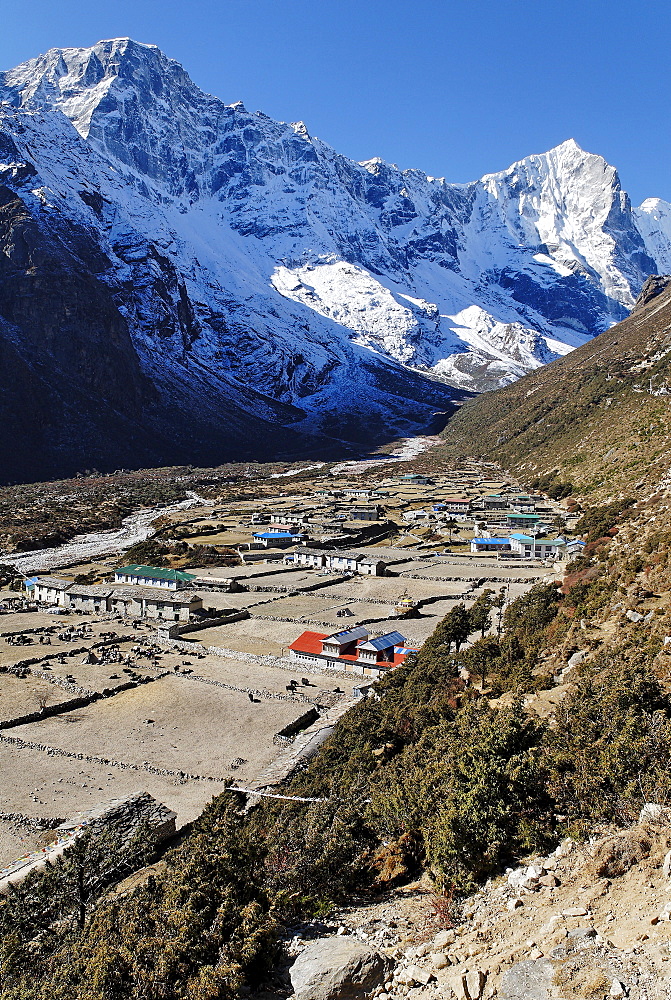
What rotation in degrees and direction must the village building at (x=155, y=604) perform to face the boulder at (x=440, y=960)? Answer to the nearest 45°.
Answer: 0° — it already faces it

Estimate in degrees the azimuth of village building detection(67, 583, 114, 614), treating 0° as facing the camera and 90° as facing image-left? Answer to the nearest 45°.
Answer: approximately 0°

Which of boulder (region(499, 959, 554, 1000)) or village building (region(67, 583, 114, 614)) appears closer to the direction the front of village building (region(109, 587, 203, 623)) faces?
the boulder

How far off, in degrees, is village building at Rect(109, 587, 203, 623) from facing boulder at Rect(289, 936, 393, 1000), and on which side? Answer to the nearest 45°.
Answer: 0° — it already faces it

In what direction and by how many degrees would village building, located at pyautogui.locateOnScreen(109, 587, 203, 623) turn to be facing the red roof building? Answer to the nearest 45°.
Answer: approximately 45° to its left

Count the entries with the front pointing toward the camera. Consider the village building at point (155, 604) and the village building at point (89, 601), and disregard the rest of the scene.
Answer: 2

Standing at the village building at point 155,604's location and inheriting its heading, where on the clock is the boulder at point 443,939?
The boulder is roughly at 12 o'clock from the village building.
